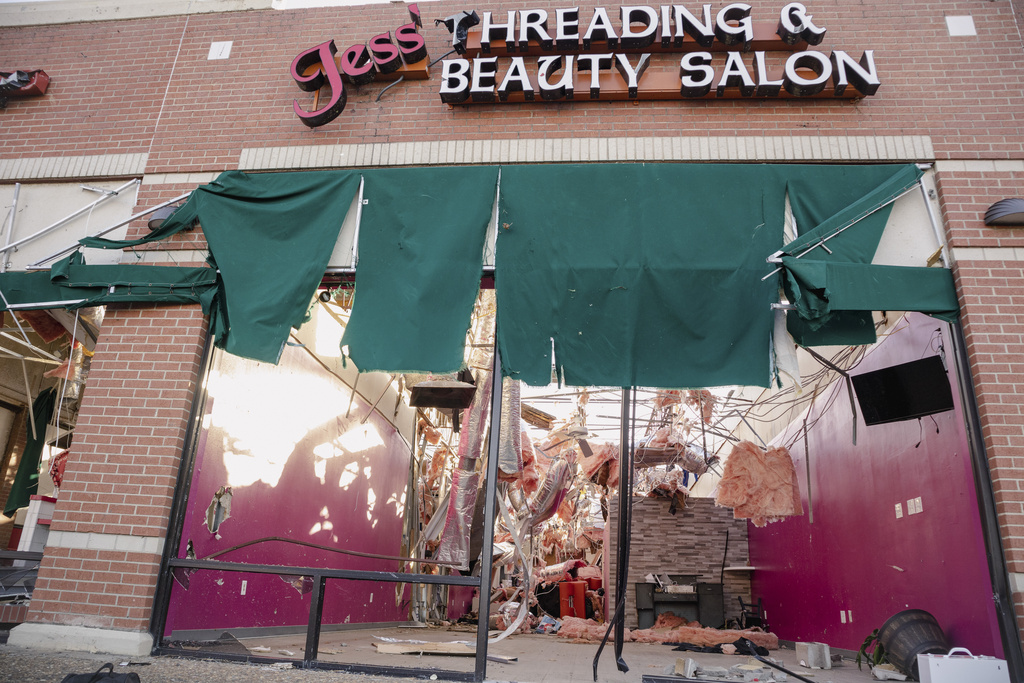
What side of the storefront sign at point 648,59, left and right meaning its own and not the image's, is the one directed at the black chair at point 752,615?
back

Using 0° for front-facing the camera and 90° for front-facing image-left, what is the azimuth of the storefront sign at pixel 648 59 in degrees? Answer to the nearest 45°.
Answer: approximately 0°

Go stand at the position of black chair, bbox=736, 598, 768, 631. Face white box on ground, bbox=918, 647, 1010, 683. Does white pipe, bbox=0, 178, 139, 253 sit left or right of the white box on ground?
right

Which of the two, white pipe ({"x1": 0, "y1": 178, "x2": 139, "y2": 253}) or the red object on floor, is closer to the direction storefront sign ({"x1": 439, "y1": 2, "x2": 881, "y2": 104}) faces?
the white pipe

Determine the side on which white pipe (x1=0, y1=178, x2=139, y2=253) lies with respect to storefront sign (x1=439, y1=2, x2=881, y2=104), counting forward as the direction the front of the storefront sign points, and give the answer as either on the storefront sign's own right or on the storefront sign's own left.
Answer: on the storefront sign's own right

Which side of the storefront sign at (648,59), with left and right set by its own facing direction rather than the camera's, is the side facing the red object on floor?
back

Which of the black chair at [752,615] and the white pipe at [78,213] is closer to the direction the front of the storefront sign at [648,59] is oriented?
the white pipe

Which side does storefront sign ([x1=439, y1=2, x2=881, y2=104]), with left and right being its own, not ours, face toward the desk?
back
